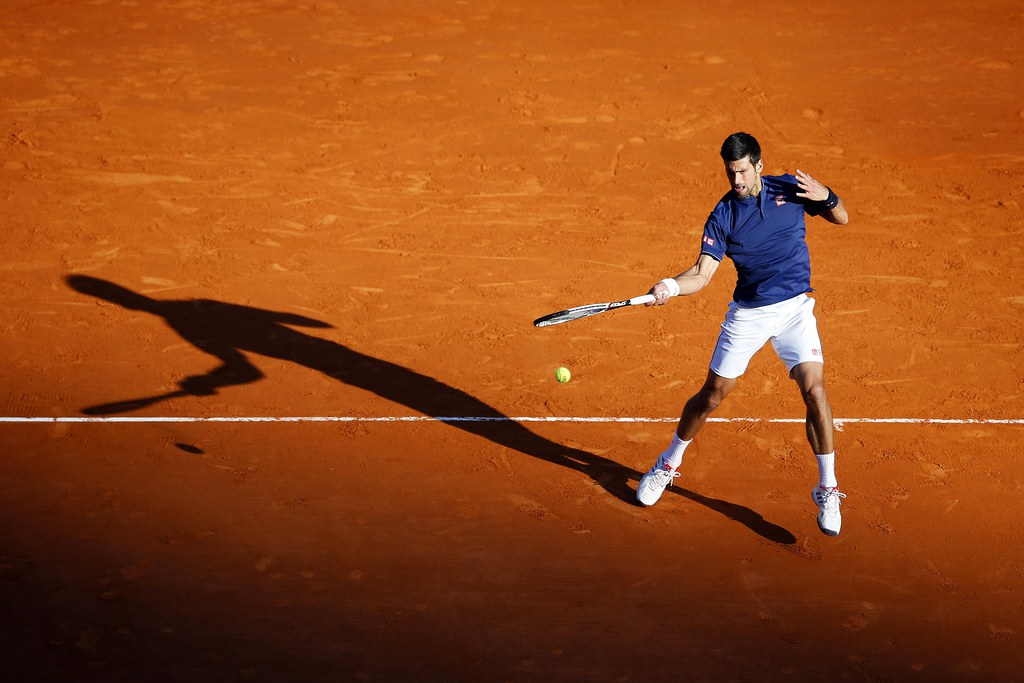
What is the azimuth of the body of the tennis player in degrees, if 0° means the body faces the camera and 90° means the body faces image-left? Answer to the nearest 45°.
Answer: approximately 0°
